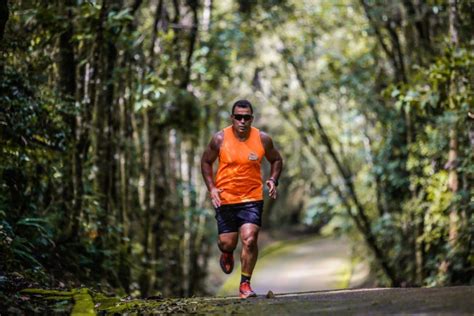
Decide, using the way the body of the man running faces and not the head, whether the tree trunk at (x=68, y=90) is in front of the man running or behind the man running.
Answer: behind

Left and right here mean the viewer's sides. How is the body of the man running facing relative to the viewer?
facing the viewer

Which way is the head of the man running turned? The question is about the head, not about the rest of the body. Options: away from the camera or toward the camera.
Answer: toward the camera
